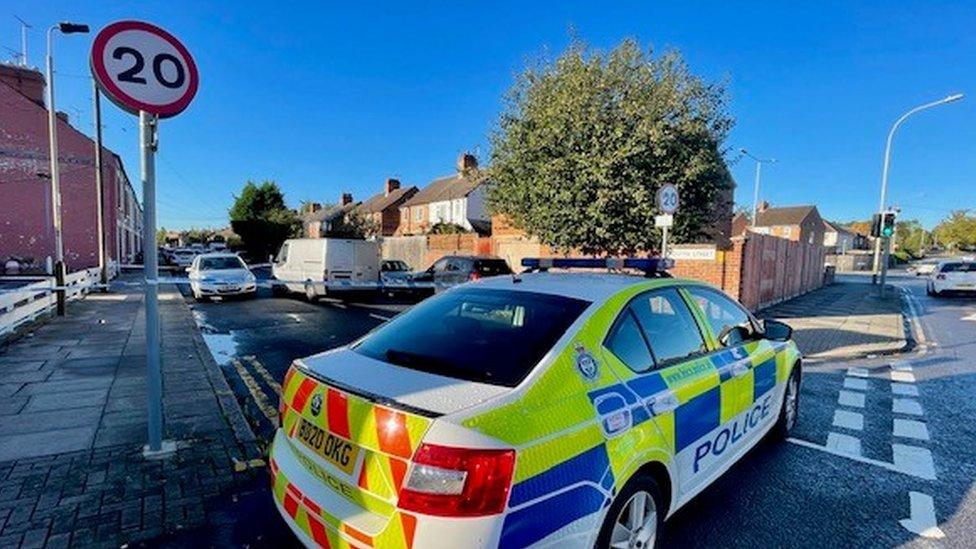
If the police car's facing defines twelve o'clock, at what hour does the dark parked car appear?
The dark parked car is roughly at 10 o'clock from the police car.

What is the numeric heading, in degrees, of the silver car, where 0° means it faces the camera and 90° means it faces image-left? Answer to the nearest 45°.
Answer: approximately 315°

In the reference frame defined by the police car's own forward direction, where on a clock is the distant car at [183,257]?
The distant car is roughly at 9 o'clock from the police car.

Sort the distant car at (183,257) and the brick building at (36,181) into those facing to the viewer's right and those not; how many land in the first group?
1

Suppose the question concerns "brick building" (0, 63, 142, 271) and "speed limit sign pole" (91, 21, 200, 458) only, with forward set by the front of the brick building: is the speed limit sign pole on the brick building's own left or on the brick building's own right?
on the brick building's own right

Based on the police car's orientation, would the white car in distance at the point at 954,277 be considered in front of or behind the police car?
in front

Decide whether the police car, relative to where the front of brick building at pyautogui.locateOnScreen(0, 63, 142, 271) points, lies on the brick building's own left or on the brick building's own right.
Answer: on the brick building's own right

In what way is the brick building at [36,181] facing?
to the viewer's right

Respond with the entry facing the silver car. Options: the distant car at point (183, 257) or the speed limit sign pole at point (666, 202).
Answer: the distant car

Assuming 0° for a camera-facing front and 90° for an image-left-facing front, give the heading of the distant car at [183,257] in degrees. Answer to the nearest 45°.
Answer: approximately 0°
